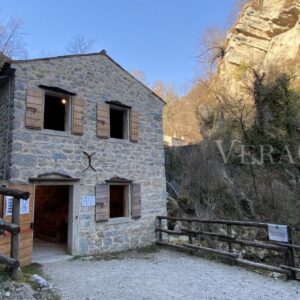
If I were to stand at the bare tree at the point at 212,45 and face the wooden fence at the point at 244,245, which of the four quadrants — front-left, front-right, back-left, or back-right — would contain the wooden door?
front-right

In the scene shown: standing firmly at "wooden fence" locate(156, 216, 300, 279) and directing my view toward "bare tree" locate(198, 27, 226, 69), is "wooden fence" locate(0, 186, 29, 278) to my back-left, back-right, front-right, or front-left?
back-left

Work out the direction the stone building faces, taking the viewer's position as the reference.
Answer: facing the viewer and to the right of the viewer

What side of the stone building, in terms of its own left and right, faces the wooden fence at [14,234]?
right

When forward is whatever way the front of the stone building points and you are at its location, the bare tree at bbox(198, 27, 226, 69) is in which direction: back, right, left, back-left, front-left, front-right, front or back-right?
left
